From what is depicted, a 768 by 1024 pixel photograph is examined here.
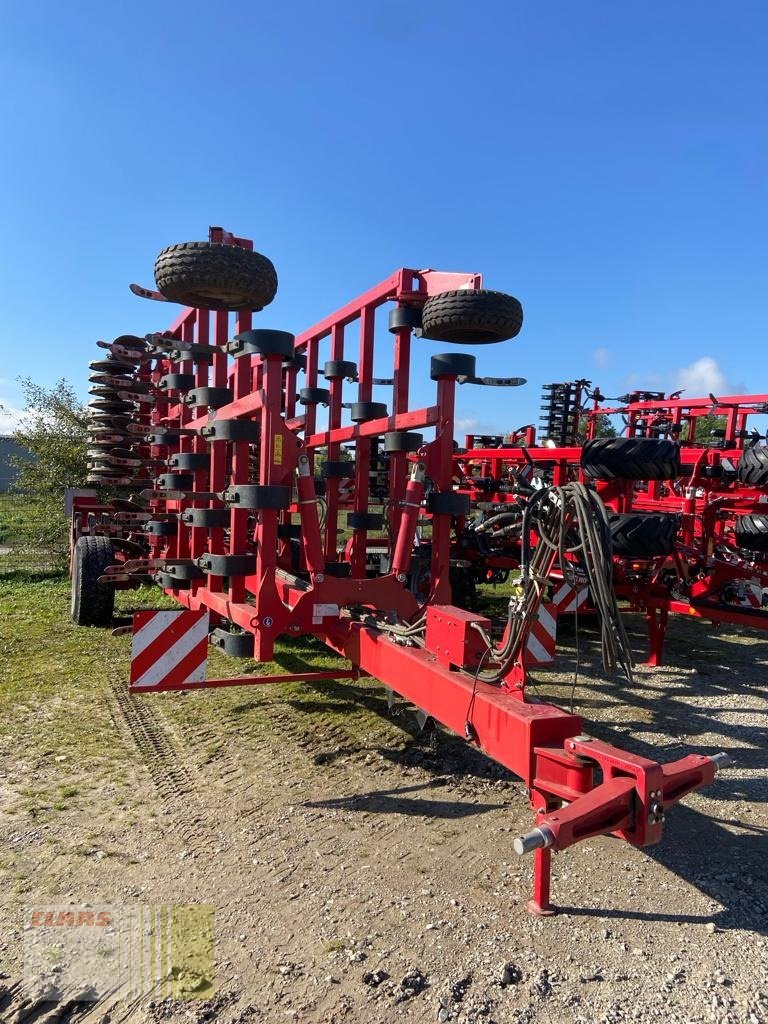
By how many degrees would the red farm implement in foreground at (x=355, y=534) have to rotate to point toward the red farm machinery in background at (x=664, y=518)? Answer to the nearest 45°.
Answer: approximately 90° to its left

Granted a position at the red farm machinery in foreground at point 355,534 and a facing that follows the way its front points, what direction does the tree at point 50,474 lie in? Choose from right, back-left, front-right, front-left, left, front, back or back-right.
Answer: back

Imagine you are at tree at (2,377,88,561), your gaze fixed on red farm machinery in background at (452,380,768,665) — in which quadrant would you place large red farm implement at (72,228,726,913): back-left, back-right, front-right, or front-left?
front-right

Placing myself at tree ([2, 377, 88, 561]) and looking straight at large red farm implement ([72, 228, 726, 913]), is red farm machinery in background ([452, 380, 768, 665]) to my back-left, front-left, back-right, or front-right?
front-left

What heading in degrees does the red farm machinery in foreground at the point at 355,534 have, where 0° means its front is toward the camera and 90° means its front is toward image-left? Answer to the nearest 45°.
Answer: approximately 315°
